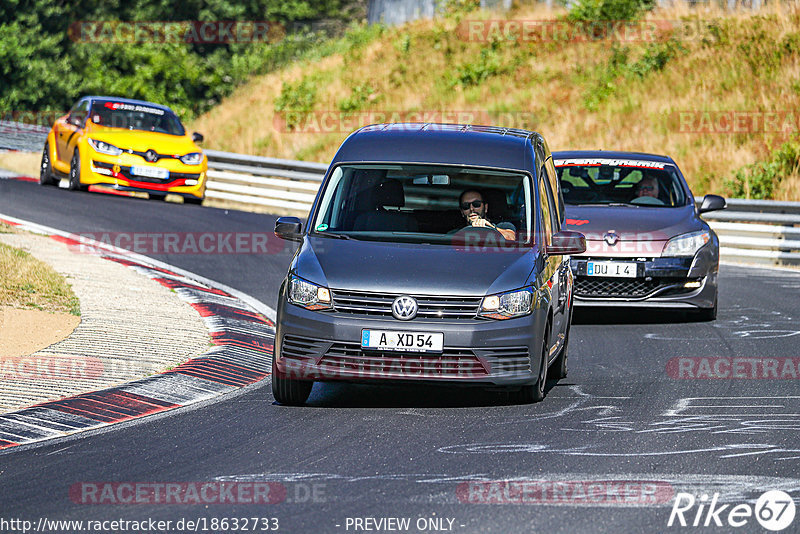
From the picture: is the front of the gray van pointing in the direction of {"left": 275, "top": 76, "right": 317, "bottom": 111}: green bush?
no

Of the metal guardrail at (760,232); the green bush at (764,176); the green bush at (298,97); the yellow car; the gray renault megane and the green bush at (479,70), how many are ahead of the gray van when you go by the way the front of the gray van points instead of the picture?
0

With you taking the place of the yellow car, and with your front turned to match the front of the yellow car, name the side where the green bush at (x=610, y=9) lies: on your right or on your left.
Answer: on your left

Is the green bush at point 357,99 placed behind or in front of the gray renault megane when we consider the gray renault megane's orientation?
behind

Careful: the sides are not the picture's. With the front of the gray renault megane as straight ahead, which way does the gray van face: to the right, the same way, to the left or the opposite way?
the same way

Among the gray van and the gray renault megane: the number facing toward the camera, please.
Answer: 2

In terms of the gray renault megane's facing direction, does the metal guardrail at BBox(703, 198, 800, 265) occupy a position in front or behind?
behind

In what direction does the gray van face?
toward the camera

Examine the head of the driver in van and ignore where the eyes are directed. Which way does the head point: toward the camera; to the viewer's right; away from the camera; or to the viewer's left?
toward the camera

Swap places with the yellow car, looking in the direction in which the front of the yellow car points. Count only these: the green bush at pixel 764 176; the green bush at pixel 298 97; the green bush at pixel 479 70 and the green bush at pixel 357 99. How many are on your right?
0

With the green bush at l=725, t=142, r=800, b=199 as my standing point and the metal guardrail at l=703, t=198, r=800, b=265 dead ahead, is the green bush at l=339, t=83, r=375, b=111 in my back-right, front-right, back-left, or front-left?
back-right

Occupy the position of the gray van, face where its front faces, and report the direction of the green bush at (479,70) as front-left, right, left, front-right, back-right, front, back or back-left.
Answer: back

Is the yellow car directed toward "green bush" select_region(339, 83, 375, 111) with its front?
no

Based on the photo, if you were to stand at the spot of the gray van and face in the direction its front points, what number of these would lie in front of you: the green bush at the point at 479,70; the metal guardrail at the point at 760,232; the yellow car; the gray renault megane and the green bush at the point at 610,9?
0

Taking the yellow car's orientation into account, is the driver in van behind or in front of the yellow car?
in front

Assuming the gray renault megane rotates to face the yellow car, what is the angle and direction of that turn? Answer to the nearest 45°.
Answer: approximately 135° to its right

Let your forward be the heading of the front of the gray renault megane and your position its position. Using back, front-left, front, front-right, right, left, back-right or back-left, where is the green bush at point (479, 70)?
back

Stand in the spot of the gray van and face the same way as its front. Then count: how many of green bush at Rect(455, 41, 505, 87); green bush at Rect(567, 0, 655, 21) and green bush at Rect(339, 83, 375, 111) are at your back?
3

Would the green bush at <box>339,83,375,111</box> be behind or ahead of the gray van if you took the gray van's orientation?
behind

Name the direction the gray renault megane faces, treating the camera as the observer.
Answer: facing the viewer

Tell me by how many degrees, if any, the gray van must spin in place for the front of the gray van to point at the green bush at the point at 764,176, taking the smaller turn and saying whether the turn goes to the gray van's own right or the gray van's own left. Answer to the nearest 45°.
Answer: approximately 180°
